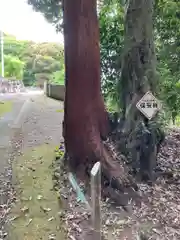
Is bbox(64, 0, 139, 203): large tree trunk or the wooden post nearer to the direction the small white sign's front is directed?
the wooden post

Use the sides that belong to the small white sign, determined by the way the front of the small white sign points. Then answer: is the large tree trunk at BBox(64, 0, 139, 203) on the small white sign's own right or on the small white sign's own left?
on the small white sign's own right

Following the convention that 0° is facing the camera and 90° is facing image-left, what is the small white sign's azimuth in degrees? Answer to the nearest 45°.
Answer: approximately 0°
